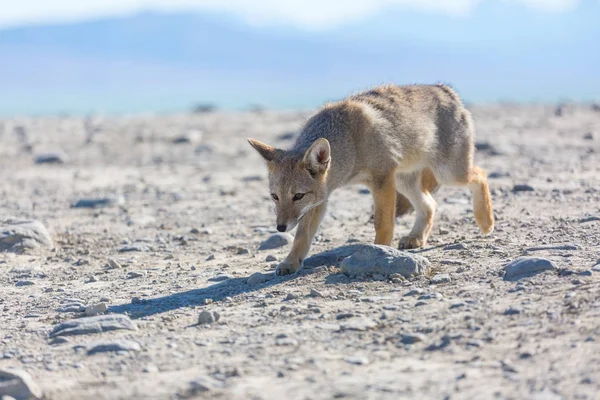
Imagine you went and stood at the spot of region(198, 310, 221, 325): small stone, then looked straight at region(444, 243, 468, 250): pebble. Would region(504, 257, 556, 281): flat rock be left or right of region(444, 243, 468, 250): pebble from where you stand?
right

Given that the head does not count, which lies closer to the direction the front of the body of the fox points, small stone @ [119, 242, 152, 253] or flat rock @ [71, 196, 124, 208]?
the small stone

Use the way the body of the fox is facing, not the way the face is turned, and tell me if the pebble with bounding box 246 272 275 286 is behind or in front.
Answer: in front

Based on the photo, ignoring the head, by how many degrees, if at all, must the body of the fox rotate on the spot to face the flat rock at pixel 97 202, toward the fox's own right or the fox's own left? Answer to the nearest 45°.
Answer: approximately 90° to the fox's own right

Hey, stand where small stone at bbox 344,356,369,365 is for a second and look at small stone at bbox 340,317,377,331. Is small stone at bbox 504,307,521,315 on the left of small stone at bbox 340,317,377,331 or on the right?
right

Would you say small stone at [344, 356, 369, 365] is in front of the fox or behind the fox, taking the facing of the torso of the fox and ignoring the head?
in front

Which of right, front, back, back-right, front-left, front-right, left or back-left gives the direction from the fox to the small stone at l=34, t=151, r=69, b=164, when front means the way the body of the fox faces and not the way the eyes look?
right

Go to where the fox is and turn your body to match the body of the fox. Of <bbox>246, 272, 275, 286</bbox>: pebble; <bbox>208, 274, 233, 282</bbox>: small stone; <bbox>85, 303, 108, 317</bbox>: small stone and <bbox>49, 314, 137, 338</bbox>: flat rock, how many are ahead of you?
4

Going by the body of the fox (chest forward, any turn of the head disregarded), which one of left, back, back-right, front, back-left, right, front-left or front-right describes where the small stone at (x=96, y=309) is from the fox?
front

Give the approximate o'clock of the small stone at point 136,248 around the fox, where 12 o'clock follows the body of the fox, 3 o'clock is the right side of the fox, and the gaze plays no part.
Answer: The small stone is roughly at 2 o'clock from the fox.

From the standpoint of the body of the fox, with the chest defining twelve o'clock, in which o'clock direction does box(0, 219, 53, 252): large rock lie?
The large rock is roughly at 2 o'clock from the fox.

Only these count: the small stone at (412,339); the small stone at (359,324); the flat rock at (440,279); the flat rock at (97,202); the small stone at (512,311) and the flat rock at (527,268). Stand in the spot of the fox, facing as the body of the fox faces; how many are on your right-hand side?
1

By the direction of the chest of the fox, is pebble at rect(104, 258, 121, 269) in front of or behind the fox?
in front

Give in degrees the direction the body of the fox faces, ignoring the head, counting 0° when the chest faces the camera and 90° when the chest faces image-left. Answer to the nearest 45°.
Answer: approximately 45°

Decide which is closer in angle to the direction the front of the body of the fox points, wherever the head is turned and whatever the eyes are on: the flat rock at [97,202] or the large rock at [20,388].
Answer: the large rock

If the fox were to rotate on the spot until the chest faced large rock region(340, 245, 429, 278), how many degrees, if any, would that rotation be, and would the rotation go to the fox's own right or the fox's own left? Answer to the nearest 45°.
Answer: approximately 45° to the fox's own left

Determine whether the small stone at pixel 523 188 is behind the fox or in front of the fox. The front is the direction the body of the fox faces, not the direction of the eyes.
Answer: behind

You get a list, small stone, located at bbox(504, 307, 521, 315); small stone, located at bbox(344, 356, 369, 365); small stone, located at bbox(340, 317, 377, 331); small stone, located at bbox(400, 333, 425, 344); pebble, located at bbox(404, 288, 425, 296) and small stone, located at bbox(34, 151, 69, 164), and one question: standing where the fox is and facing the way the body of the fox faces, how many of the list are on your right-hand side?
1

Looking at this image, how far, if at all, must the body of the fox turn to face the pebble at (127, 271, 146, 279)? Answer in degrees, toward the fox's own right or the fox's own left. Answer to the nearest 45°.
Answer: approximately 45° to the fox's own right

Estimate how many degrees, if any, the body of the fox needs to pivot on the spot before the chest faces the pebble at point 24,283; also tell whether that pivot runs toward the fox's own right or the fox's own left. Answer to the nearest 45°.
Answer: approximately 45° to the fox's own right
